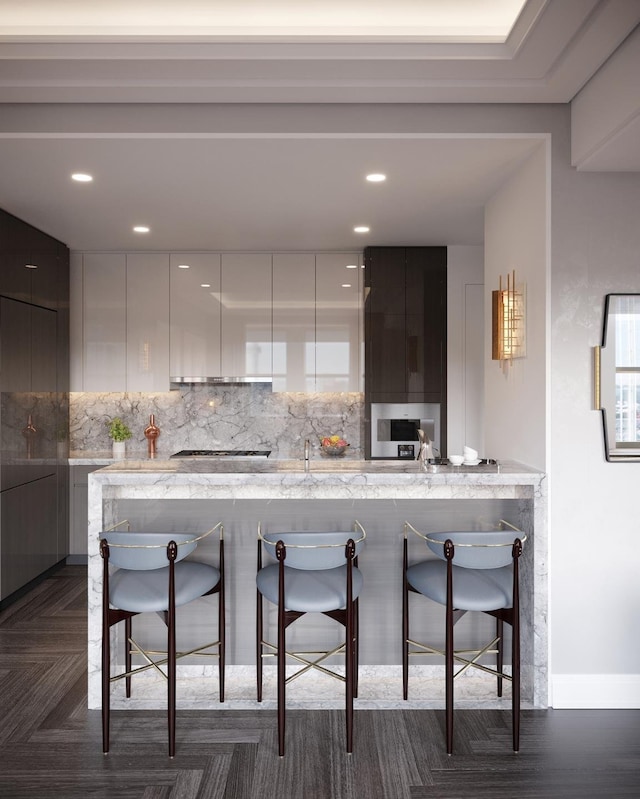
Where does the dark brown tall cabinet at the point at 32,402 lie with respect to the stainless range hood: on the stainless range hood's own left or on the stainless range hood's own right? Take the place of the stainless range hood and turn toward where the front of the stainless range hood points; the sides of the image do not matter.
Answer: on the stainless range hood's own right

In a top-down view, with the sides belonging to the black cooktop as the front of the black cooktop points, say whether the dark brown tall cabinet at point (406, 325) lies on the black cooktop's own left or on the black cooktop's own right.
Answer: on the black cooktop's own left

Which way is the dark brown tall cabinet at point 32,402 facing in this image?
to the viewer's right

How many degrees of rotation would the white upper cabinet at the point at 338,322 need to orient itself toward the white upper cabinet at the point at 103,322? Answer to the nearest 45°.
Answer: approximately 90° to its right

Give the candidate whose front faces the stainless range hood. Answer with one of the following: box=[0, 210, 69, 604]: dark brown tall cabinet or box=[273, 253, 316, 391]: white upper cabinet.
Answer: the dark brown tall cabinet

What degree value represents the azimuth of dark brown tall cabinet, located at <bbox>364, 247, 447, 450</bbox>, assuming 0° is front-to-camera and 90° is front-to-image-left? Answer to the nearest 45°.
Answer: approximately 0°

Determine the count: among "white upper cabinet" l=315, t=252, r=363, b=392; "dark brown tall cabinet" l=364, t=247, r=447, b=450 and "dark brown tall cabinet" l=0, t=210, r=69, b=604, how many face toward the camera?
2
